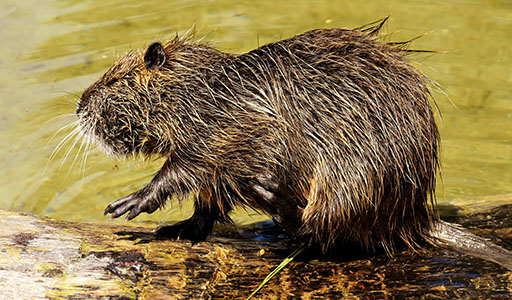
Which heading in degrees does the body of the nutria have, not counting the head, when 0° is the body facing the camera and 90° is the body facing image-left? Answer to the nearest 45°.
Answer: approximately 90°
